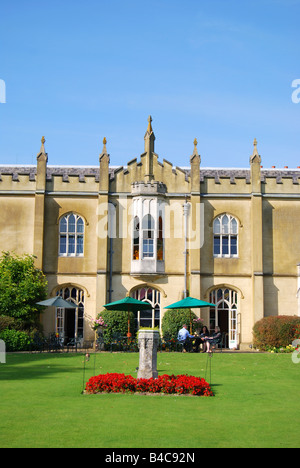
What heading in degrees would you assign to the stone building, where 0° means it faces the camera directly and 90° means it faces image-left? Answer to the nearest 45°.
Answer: approximately 0°

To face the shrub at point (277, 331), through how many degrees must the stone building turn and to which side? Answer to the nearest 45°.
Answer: approximately 45° to its left

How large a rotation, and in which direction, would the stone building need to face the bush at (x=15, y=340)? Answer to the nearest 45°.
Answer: approximately 45° to its right

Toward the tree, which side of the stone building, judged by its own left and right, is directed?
right

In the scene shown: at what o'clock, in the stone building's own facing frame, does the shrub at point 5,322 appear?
The shrub is roughly at 2 o'clock from the stone building.
